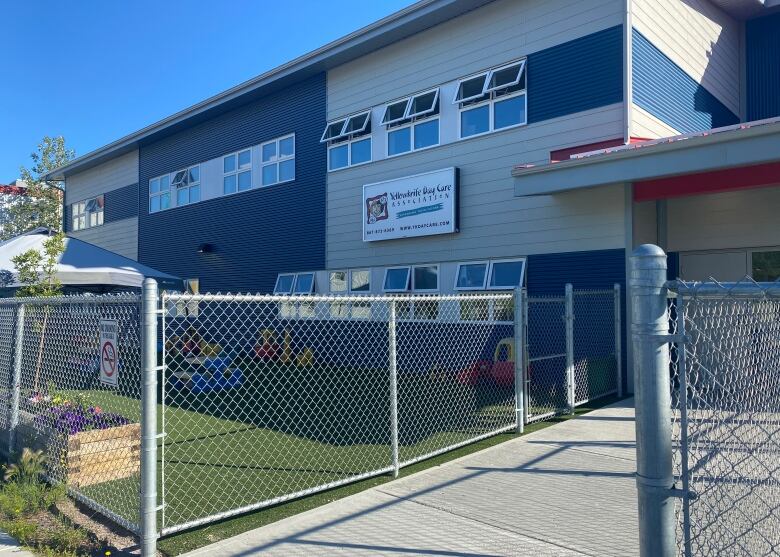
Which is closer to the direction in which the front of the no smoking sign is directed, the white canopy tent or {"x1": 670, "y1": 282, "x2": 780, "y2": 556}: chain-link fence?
the chain-link fence

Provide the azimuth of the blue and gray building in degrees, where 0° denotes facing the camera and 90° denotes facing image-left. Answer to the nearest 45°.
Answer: approximately 45°

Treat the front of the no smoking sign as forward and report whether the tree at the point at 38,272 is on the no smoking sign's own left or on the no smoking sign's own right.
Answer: on the no smoking sign's own right

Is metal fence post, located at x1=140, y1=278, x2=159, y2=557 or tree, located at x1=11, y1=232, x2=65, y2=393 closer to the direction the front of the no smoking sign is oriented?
the metal fence post

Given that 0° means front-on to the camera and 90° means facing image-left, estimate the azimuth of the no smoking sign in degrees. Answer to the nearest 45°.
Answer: approximately 45°

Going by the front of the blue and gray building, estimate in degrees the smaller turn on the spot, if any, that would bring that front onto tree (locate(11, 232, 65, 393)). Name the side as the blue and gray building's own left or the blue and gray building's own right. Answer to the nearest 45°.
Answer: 0° — it already faces it

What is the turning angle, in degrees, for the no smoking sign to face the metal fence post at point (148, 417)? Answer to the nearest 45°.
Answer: approximately 45° to its left

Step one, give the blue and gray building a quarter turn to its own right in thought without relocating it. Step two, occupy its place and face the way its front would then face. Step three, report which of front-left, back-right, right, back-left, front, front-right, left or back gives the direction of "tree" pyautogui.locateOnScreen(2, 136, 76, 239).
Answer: front

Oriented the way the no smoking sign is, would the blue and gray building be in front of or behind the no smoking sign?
behind

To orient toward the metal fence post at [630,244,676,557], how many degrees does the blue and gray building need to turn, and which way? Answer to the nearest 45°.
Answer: approximately 45° to its left
